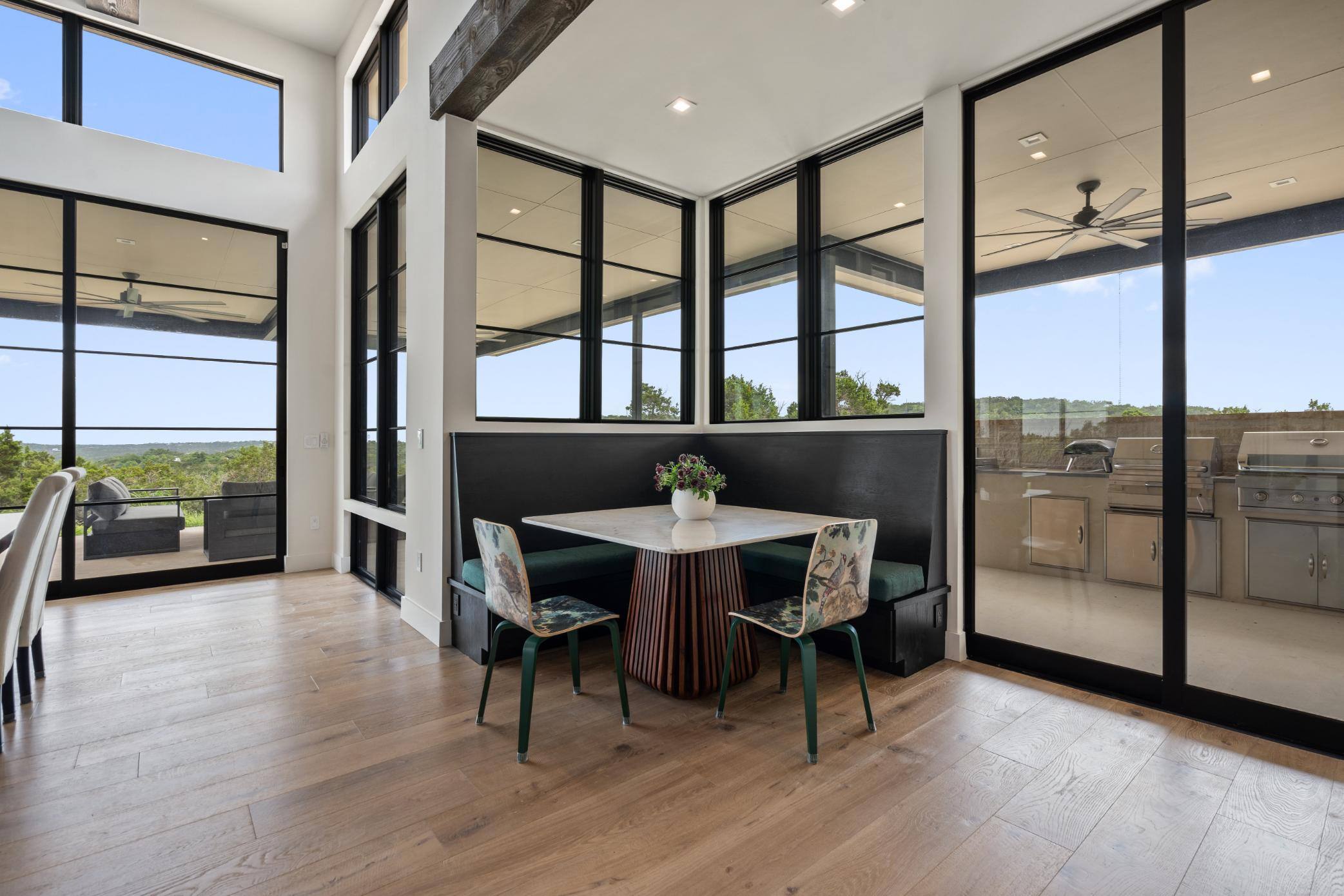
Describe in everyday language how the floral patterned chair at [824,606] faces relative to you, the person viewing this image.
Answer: facing away from the viewer and to the left of the viewer

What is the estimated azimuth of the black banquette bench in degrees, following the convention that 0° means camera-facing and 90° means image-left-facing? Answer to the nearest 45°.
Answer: approximately 0°

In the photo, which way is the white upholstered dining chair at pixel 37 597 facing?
to the viewer's left

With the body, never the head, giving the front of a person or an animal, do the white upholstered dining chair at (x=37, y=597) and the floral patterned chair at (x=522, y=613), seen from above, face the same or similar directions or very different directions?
very different directions

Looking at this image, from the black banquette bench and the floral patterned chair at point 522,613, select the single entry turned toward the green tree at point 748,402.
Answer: the floral patterned chair
